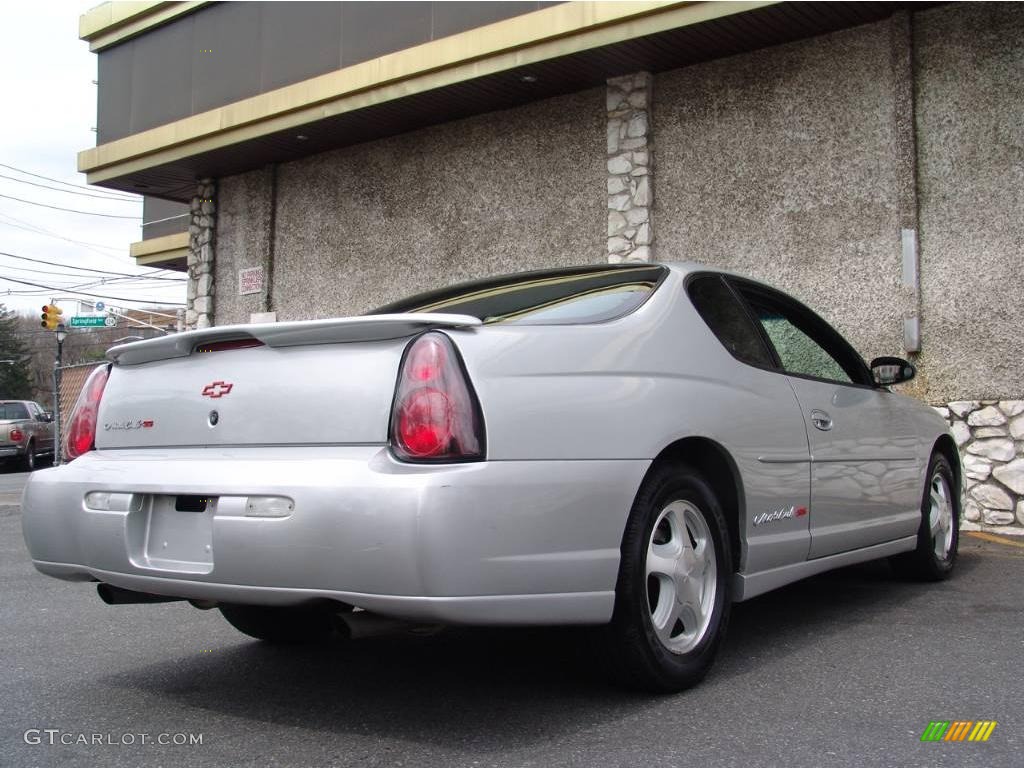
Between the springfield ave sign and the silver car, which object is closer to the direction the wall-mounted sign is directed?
the silver car

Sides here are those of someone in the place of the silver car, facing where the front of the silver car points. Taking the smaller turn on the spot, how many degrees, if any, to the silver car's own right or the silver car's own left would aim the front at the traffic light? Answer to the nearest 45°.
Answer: approximately 90° to the silver car's own left

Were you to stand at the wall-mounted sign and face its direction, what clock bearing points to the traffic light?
The traffic light is roughly at 4 o'clock from the wall-mounted sign.

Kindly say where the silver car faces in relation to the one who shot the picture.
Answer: facing away from the viewer and to the right of the viewer

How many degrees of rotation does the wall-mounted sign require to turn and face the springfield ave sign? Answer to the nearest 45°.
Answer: approximately 135° to its right

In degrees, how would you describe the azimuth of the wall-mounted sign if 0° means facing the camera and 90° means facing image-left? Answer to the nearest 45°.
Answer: approximately 45°

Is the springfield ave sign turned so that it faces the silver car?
yes

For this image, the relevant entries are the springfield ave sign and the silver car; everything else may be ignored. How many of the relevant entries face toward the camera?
1

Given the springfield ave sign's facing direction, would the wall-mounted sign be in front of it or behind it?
in front

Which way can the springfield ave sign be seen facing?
toward the camera
